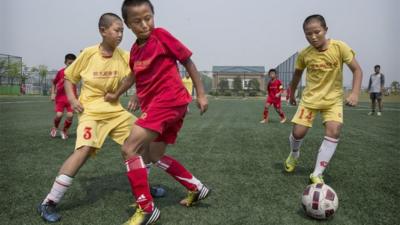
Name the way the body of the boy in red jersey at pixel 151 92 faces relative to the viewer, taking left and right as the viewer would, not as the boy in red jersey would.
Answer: facing the viewer and to the left of the viewer

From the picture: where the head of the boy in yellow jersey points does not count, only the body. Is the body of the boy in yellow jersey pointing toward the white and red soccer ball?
yes

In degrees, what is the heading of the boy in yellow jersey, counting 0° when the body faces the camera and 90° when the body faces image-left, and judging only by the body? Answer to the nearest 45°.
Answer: approximately 315°

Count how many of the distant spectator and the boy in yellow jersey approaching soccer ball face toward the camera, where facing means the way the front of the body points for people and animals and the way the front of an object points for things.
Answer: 2

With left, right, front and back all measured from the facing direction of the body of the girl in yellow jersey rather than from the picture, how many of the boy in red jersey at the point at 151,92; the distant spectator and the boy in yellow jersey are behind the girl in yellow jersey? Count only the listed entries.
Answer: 1

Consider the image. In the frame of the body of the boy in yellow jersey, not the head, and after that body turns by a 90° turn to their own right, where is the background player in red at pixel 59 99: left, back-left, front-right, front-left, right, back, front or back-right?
back-right

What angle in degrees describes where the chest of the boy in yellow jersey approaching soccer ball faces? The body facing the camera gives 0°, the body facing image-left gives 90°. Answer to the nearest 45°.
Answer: approximately 0°

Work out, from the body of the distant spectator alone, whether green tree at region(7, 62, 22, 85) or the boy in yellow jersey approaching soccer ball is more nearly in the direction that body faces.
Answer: the boy in yellow jersey approaching soccer ball

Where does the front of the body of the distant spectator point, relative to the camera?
toward the camera

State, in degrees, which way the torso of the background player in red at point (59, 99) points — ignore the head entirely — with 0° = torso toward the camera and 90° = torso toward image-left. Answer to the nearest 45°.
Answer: approximately 315°

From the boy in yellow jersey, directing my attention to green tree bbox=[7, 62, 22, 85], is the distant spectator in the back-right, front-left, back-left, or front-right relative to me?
front-right

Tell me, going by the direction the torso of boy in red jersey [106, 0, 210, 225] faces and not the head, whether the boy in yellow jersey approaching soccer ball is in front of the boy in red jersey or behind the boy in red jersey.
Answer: behind
